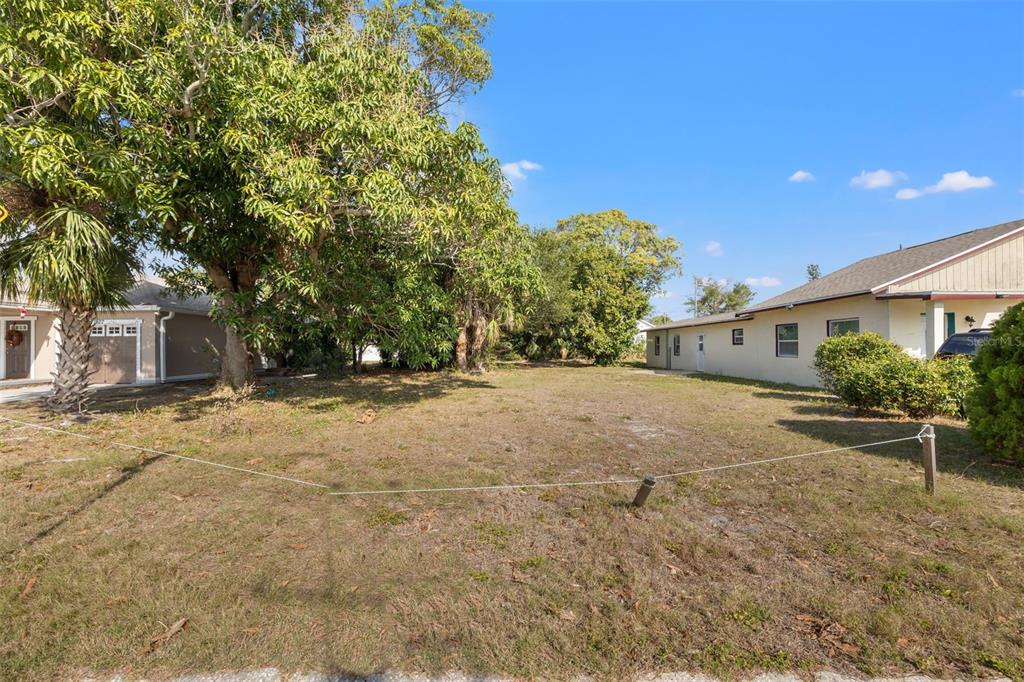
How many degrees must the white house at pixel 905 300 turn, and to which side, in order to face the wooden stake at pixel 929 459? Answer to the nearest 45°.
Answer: approximately 45° to its right

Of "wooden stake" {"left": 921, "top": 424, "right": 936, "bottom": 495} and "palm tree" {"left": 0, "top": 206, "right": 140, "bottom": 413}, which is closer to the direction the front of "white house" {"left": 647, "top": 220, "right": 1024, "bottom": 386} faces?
the wooden stake

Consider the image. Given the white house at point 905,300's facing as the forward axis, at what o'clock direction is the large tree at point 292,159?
The large tree is roughly at 3 o'clock from the white house.

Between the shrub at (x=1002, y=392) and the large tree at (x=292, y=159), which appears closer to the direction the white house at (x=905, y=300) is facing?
the shrub

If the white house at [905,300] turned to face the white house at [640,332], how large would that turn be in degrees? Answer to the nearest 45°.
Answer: approximately 180°

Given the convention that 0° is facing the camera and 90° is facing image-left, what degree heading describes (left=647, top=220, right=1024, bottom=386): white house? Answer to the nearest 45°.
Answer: approximately 315°

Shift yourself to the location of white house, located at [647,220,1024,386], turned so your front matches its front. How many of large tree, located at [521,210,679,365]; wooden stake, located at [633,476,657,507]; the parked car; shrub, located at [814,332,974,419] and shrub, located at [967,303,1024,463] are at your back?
1

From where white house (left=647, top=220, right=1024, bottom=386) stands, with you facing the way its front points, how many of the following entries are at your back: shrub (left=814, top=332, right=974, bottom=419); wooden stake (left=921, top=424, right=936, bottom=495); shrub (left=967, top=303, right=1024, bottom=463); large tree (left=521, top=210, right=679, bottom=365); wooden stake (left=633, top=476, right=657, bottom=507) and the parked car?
1

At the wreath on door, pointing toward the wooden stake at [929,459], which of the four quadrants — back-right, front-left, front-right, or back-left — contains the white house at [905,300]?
front-left

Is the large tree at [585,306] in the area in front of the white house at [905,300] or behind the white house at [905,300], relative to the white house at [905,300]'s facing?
behind

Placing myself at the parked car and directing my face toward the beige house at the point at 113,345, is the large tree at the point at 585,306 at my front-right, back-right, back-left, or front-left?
front-right

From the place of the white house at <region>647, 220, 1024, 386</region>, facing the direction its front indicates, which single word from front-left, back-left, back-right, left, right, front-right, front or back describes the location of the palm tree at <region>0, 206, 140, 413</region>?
right

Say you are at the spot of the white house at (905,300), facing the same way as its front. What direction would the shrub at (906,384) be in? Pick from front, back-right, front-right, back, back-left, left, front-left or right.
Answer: front-right
